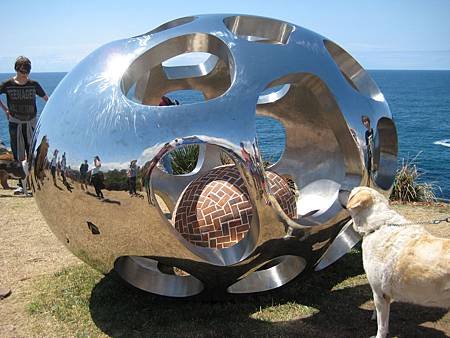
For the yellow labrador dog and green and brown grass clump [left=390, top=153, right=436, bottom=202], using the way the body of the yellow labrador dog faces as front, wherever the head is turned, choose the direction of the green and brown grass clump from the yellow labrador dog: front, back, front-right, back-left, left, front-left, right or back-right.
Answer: right

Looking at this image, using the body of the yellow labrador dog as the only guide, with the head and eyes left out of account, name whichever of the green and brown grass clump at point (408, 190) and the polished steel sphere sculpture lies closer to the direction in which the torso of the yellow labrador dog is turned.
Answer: the polished steel sphere sculpture

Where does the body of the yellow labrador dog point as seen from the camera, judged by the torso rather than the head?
to the viewer's left

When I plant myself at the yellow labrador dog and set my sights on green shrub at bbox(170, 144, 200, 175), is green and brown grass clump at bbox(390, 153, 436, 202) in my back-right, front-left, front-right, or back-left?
front-right

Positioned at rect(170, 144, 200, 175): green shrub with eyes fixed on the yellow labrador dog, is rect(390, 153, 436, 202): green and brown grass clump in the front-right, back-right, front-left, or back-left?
front-left

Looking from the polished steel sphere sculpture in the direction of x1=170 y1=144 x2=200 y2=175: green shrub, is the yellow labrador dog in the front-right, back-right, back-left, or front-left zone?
back-right

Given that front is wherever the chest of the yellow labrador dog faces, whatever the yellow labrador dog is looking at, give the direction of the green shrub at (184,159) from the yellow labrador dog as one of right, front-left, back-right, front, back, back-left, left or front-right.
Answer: front-right

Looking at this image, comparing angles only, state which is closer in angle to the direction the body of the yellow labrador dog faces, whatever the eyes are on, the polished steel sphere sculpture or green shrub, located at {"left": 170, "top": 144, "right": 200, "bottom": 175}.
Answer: the polished steel sphere sculpture

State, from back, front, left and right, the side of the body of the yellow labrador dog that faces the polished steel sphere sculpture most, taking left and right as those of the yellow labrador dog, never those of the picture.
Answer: front
